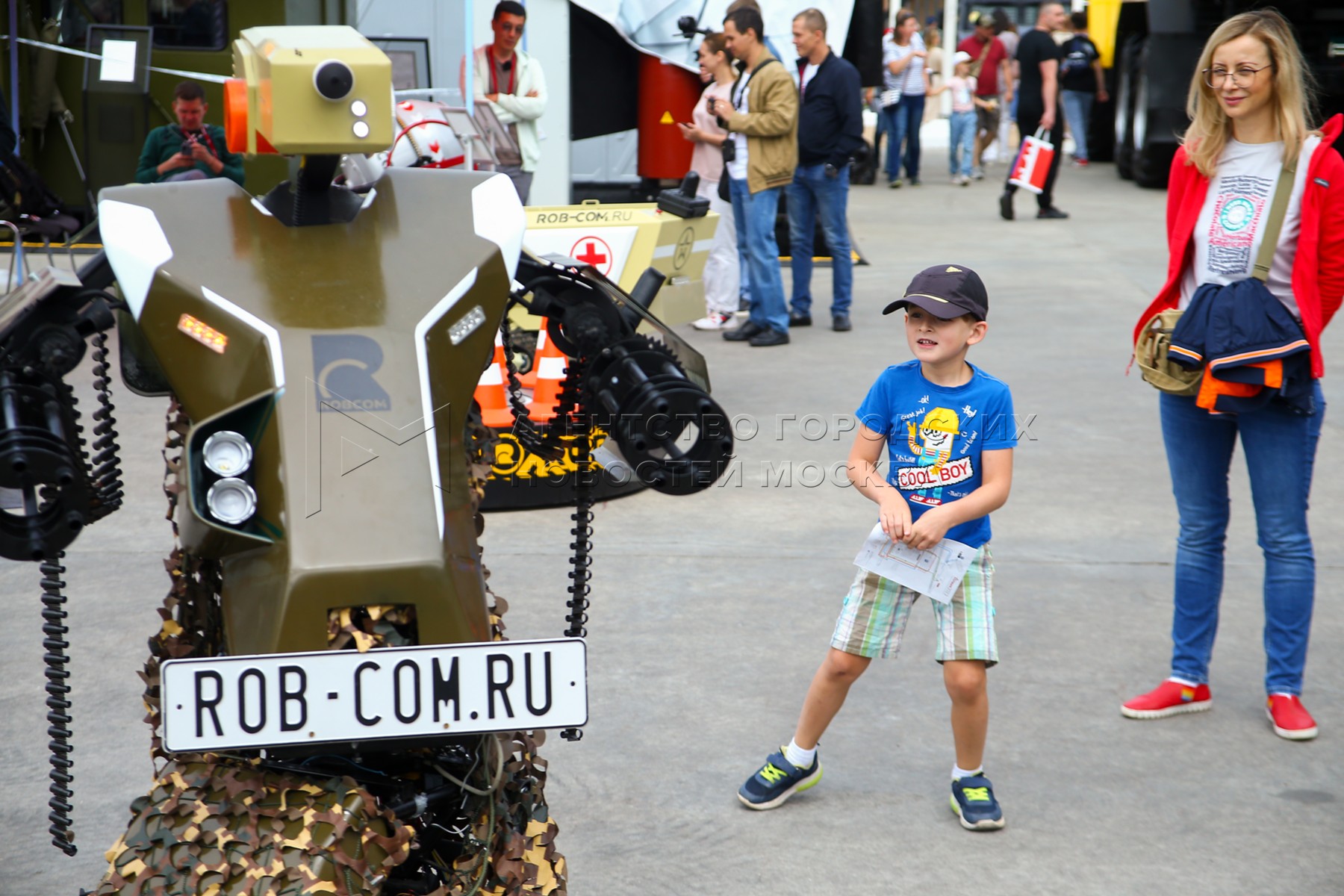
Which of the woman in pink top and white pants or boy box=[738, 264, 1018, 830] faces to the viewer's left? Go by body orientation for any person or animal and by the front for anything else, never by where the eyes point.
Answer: the woman in pink top and white pants

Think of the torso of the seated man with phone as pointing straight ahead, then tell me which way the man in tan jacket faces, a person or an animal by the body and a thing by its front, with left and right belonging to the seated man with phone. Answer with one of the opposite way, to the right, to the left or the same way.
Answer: to the right

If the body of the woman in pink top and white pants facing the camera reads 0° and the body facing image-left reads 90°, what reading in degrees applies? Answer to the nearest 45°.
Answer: approximately 90°

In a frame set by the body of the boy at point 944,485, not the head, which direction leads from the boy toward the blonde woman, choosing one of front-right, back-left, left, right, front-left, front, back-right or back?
back-left

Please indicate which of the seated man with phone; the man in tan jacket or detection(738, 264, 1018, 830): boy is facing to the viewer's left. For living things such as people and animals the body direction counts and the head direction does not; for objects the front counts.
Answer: the man in tan jacket

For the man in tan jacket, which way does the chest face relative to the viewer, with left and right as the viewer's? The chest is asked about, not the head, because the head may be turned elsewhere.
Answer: facing to the left of the viewer

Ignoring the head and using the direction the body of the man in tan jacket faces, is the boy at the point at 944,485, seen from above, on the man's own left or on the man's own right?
on the man's own left

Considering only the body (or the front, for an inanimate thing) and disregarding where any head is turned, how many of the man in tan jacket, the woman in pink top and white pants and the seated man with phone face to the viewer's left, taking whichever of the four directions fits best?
2

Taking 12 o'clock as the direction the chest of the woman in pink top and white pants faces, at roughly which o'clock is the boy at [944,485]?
The boy is roughly at 9 o'clock from the woman in pink top and white pants.

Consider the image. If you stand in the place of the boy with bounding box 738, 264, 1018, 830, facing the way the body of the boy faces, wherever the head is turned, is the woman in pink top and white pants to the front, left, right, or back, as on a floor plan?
back
